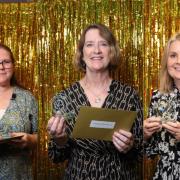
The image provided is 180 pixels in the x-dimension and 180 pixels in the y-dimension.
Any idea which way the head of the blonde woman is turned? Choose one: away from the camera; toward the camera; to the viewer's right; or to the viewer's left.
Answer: toward the camera

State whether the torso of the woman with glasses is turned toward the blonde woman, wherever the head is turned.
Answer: no

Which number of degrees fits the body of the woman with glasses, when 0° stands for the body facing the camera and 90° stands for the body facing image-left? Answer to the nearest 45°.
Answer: approximately 0°

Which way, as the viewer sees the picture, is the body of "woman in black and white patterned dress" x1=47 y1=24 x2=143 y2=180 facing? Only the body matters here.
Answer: toward the camera

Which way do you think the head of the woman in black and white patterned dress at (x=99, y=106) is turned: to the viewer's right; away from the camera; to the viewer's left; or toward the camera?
toward the camera
